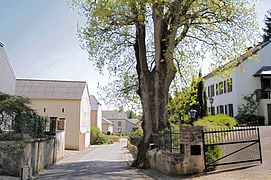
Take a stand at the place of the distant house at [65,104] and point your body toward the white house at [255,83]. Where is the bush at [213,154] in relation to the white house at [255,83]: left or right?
right

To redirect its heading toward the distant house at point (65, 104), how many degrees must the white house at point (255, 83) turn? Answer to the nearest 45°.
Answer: approximately 45° to its right

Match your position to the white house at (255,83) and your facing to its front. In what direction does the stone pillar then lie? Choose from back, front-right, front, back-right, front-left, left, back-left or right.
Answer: front-left

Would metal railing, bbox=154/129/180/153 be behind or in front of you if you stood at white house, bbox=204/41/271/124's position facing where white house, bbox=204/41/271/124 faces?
in front

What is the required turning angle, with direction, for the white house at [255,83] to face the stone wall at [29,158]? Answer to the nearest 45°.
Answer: approximately 45° to its left

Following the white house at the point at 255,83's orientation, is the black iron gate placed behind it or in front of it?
in front

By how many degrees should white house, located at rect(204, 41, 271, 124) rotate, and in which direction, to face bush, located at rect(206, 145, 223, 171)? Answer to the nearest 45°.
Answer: approximately 45° to its left

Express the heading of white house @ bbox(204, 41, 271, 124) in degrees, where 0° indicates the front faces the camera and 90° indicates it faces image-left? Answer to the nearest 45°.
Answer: approximately 45°
